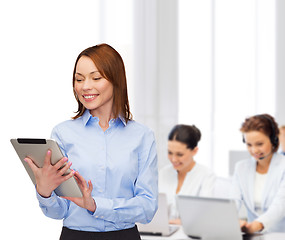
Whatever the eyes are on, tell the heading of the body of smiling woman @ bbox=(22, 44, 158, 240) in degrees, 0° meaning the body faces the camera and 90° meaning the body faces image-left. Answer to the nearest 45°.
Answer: approximately 0°

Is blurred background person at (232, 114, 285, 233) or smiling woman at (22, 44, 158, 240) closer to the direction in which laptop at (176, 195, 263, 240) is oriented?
the blurred background person

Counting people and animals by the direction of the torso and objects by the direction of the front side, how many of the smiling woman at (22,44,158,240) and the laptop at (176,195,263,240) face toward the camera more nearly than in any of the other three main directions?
1

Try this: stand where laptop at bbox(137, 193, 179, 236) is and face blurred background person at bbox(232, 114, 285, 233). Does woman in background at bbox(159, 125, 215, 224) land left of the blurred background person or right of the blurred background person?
left

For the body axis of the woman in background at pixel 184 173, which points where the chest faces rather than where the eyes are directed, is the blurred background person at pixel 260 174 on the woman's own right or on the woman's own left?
on the woman's own left

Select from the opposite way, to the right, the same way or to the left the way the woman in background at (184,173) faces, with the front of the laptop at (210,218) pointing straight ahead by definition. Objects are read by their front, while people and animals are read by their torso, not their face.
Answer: the opposite way

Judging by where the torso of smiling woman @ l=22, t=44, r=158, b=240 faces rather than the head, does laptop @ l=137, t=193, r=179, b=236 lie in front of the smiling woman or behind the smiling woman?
behind

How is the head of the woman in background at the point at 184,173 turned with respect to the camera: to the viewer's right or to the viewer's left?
to the viewer's left

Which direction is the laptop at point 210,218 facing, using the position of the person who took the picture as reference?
facing away from the viewer and to the right of the viewer

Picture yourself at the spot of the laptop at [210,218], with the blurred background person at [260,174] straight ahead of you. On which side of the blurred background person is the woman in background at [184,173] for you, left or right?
left
